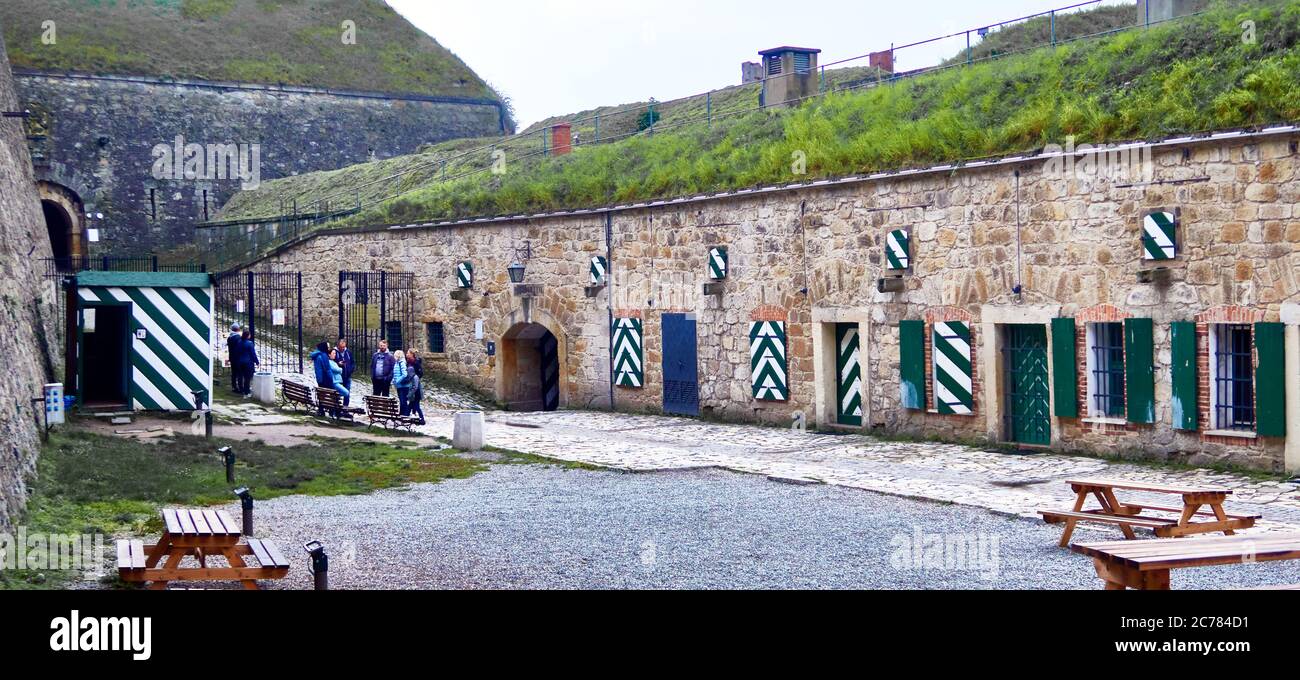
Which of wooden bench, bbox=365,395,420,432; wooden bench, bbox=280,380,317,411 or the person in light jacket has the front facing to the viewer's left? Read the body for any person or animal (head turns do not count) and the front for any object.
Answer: the person in light jacket

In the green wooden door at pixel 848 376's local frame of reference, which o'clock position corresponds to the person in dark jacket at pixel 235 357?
The person in dark jacket is roughly at 2 o'clock from the green wooden door.

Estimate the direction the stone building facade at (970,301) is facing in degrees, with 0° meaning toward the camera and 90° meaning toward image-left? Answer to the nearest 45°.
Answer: approximately 45°

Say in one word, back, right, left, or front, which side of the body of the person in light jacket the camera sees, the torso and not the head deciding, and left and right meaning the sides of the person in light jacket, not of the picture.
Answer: left

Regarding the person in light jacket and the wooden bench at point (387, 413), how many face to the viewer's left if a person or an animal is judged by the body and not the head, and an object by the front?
1

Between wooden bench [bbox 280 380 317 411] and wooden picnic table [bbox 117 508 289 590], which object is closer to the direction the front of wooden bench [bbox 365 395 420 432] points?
the wooden picnic table

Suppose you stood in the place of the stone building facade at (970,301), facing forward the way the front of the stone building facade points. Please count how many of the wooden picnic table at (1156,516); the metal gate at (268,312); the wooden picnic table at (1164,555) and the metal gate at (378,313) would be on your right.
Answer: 2

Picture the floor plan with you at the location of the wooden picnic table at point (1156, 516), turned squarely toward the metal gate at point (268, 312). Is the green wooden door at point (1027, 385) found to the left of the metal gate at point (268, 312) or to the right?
right
